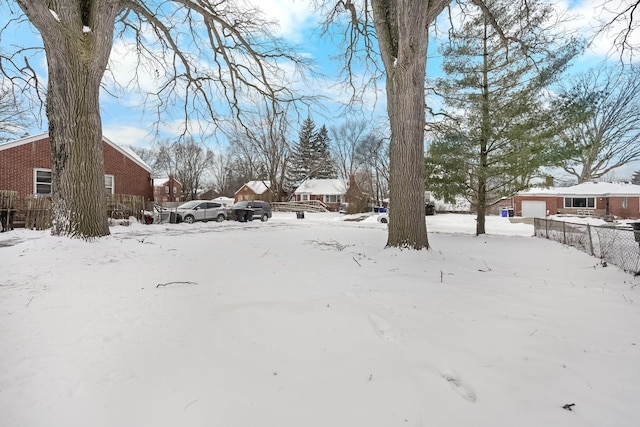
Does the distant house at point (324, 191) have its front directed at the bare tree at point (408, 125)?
yes

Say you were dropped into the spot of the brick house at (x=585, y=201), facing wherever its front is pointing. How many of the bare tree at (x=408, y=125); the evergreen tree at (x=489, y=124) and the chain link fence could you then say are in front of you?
3

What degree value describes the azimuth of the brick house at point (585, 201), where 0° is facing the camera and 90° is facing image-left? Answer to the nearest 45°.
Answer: approximately 0°

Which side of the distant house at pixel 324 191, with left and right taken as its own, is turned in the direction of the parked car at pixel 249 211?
front

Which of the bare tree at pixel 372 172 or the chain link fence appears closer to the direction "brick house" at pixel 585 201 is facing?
the chain link fence

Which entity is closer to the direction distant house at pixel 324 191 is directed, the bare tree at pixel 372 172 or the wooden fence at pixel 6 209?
the wooden fence

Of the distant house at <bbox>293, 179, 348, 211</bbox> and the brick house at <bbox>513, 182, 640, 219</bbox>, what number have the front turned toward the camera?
2

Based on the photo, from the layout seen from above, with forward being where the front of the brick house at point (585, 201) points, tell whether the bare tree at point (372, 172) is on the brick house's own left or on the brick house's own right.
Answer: on the brick house's own right

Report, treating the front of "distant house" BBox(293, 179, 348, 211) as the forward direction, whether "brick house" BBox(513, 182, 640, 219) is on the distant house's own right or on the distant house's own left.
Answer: on the distant house's own left

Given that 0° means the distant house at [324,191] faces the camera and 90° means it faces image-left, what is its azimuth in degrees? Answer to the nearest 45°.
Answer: approximately 0°

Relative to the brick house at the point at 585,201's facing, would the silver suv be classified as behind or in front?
in front

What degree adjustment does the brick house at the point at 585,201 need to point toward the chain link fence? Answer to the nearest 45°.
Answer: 0° — it already faces it
